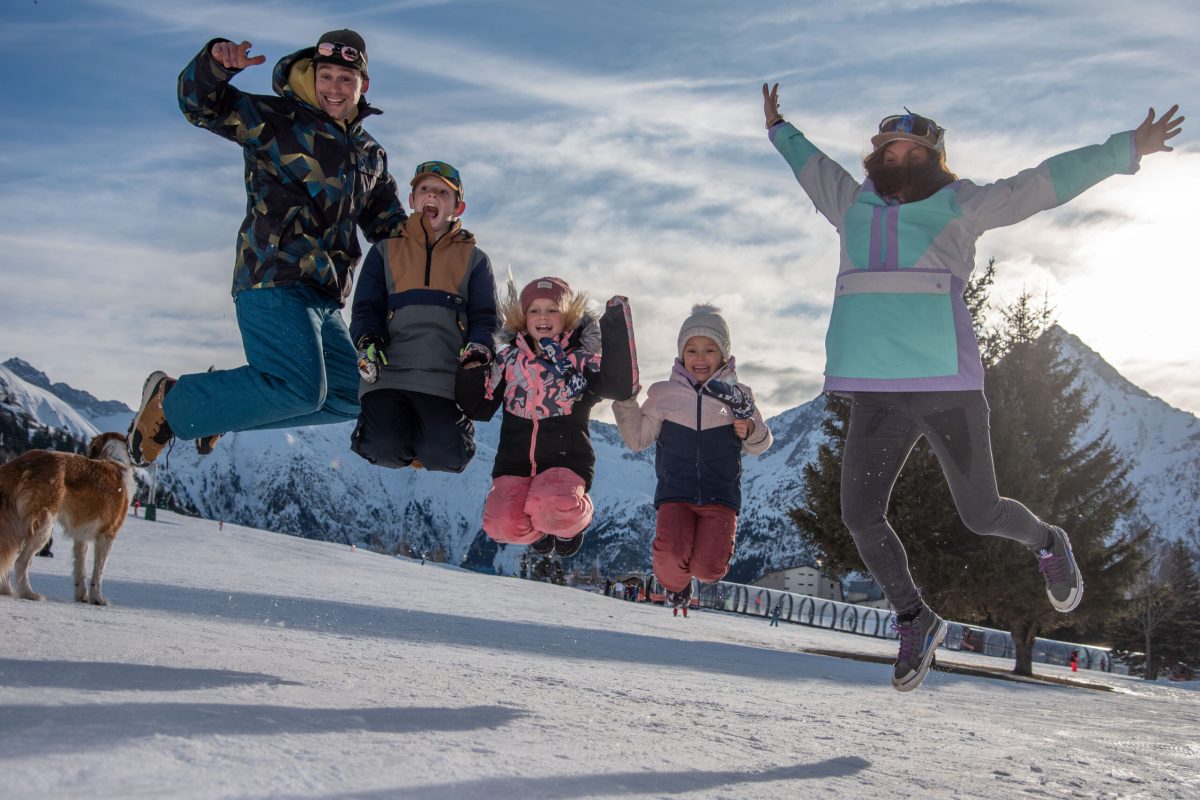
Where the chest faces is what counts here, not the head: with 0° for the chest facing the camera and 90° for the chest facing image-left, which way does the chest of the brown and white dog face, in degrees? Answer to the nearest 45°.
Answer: approximately 270°

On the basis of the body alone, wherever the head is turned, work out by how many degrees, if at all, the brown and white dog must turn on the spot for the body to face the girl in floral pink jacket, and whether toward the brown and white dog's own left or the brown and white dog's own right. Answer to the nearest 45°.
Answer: approximately 45° to the brown and white dog's own right

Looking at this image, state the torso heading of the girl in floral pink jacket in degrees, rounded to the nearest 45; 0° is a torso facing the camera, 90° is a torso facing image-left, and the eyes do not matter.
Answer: approximately 0°

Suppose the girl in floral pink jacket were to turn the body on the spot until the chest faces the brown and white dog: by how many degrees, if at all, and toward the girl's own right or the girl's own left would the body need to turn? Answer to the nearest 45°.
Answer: approximately 135° to the girl's own right

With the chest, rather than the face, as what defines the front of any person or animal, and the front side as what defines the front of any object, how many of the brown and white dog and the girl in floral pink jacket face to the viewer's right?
1

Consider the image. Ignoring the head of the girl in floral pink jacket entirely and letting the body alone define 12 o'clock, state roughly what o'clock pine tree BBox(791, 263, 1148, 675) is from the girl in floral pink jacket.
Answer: The pine tree is roughly at 7 o'clock from the girl in floral pink jacket.
